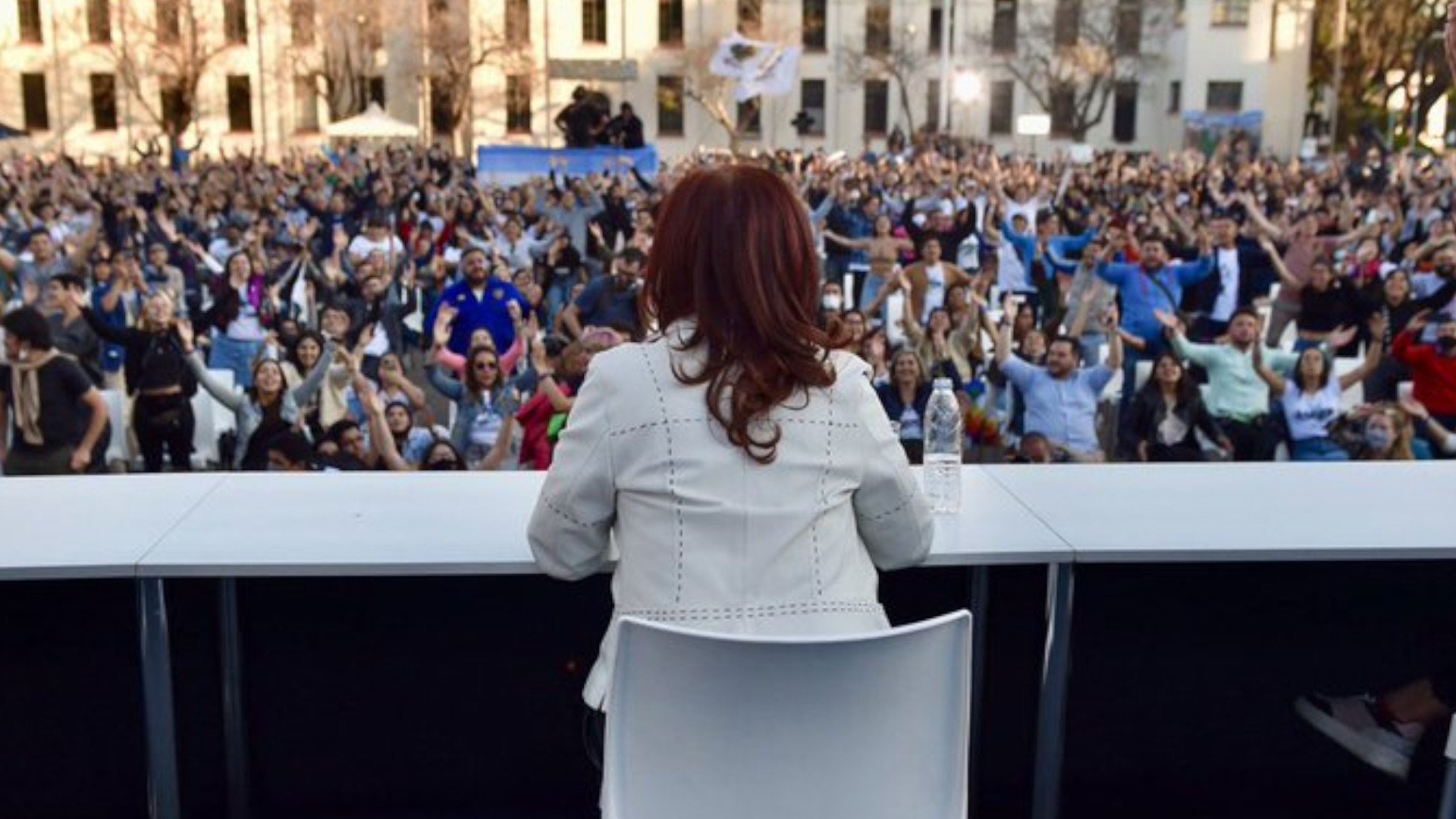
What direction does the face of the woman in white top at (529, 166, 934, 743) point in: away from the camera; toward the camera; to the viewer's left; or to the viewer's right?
away from the camera

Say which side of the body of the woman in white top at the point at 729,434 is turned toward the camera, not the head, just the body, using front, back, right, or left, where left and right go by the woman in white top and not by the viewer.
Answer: back

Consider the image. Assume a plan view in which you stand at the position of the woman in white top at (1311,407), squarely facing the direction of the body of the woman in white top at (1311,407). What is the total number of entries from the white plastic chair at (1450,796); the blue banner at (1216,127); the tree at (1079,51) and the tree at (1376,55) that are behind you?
3

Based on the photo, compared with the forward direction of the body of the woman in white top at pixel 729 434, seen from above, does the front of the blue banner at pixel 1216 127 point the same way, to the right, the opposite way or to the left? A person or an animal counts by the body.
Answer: the opposite way

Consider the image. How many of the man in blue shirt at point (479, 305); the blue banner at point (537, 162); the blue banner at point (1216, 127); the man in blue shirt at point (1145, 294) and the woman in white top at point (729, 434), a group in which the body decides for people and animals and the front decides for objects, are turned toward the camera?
4

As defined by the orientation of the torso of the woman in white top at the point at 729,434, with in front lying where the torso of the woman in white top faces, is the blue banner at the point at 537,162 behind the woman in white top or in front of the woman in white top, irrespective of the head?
in front

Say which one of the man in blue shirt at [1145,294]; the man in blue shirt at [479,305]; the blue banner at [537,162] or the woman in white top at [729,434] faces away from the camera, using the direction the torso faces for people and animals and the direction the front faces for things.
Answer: the woman in white top

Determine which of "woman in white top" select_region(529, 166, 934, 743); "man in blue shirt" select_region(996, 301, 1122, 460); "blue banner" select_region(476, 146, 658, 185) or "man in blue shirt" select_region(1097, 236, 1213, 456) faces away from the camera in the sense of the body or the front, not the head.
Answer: the woman in white top

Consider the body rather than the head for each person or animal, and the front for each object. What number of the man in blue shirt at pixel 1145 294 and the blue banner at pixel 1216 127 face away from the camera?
0

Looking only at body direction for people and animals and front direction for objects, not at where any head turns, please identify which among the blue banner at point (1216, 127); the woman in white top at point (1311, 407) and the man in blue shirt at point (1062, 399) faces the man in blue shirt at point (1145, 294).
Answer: the blue banner

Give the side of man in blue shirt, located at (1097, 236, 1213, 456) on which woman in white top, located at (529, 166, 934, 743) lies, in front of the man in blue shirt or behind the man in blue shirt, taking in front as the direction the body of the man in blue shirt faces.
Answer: in front

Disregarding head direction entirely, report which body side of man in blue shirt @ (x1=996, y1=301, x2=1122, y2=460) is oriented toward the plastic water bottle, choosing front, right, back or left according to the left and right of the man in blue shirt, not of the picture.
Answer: front

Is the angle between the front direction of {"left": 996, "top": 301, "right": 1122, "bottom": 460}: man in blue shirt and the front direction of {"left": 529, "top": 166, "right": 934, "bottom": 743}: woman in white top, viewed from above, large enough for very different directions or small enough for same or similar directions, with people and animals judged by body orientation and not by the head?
very different directions

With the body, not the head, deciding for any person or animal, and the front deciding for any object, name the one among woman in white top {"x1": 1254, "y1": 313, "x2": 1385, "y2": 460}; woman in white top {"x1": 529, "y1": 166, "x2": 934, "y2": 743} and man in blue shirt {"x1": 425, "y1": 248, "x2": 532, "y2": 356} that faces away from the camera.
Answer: woman in white top {"x1": 529, "y1": 166, "x2": 934, "y2": 743}

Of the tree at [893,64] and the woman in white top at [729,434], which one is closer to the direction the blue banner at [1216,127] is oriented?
the woman in white top
